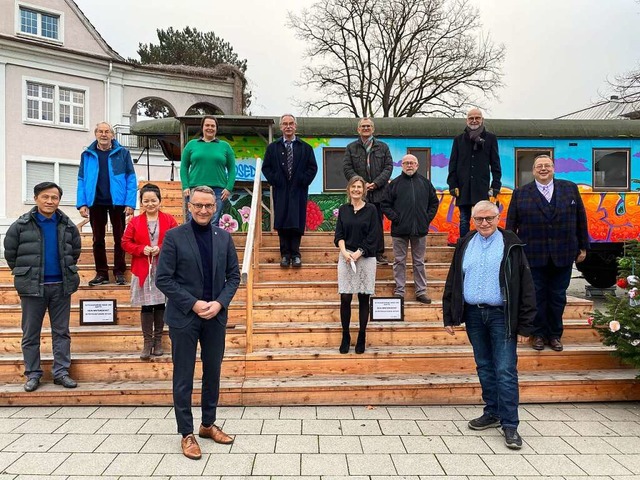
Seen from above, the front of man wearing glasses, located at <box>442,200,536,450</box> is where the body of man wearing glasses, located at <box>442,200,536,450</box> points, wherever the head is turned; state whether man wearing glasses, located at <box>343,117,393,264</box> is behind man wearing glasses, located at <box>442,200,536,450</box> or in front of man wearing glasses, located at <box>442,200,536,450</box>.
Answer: behind

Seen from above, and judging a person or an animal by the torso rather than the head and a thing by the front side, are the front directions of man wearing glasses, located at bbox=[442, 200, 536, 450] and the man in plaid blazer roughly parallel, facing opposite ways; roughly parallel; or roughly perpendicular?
roughly parallel

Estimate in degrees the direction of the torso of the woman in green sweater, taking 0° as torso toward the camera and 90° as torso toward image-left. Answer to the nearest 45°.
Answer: approximately 0°

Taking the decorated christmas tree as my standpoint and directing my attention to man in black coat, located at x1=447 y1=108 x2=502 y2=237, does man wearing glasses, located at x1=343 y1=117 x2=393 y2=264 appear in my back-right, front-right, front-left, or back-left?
front-left

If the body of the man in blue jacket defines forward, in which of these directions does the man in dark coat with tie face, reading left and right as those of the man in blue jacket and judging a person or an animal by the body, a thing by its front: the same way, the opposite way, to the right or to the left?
the same way

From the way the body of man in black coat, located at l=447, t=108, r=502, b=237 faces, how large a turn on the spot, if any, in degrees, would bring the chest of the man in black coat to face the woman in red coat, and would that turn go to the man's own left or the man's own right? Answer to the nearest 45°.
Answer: approximately 45° to the man's own right

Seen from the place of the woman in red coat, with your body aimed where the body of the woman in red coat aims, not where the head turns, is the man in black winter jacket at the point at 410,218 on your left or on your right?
on your left

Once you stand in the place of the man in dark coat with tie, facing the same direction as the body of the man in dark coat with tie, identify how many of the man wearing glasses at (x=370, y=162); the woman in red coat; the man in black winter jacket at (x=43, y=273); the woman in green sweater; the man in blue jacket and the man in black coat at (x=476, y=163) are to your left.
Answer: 2

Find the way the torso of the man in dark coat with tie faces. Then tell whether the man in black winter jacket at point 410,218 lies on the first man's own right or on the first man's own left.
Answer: on the first man's own left

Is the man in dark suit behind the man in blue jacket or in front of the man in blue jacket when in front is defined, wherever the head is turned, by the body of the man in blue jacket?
in front

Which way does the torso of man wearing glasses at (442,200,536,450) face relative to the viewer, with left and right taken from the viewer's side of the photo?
facing the viewer

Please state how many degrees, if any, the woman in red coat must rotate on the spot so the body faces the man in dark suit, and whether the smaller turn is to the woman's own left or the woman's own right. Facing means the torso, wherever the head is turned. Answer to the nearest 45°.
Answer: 0° — they already face them

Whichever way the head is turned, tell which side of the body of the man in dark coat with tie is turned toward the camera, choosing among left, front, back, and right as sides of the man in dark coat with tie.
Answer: front

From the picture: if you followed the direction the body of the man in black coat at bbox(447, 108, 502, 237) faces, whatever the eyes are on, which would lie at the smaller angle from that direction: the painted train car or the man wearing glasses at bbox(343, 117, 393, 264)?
the man wearing glasses

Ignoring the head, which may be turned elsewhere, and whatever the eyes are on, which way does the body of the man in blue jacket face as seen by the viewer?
toward the camera

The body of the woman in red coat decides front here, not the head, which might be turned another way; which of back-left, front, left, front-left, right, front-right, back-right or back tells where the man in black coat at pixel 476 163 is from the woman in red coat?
left

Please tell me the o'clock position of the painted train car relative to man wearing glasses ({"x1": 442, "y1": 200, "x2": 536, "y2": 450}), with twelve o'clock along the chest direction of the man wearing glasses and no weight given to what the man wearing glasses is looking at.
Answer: The painted train car is roughly at 6 o'clock from the man wearing glasses.

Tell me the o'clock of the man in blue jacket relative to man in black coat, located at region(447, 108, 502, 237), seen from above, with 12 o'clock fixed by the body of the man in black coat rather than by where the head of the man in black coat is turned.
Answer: The man in blue jacket is roughly at 2 o'clock from the man in black coat.

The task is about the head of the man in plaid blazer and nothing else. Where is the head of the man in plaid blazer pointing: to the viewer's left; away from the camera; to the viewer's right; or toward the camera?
toward the camera

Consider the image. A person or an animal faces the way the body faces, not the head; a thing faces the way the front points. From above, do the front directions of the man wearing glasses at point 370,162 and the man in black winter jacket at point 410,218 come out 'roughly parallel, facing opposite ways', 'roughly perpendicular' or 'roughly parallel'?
roughly parallel

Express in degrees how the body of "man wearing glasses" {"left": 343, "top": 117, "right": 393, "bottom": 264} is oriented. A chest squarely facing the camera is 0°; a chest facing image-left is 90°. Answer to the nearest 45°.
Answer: approximately 0°

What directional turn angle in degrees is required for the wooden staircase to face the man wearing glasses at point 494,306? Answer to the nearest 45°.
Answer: approximately 45° to its left
